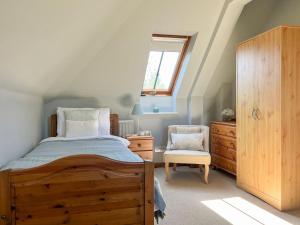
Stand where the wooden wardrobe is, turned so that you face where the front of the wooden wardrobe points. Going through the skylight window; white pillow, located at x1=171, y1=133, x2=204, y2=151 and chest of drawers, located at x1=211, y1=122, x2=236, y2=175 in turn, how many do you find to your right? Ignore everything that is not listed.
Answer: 3

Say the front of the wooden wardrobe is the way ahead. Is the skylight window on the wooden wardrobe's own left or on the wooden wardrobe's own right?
on the wooden wardrobe's own right

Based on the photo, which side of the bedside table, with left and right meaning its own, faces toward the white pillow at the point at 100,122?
right

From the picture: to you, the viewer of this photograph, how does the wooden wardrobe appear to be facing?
facing the viewer and to the left of the viewer

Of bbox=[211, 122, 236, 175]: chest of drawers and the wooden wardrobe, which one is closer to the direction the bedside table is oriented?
the wooden wardrobe

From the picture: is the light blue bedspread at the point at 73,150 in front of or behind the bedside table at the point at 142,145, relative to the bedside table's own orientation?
in front

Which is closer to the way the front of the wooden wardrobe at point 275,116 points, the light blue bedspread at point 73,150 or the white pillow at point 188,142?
the light blue bedspread

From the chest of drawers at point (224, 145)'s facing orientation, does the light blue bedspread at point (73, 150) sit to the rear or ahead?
ahead

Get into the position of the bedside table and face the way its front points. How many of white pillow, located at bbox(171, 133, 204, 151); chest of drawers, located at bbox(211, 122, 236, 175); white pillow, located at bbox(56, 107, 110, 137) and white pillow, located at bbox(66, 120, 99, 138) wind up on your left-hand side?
2

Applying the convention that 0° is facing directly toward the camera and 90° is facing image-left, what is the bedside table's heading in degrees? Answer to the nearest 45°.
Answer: approximately 0°

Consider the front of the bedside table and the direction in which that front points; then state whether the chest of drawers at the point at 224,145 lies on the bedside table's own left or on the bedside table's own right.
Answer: on the bedside table's own left

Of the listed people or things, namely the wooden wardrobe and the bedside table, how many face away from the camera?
0

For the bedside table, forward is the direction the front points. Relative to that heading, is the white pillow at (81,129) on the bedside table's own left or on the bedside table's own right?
on the bedside table's own right
